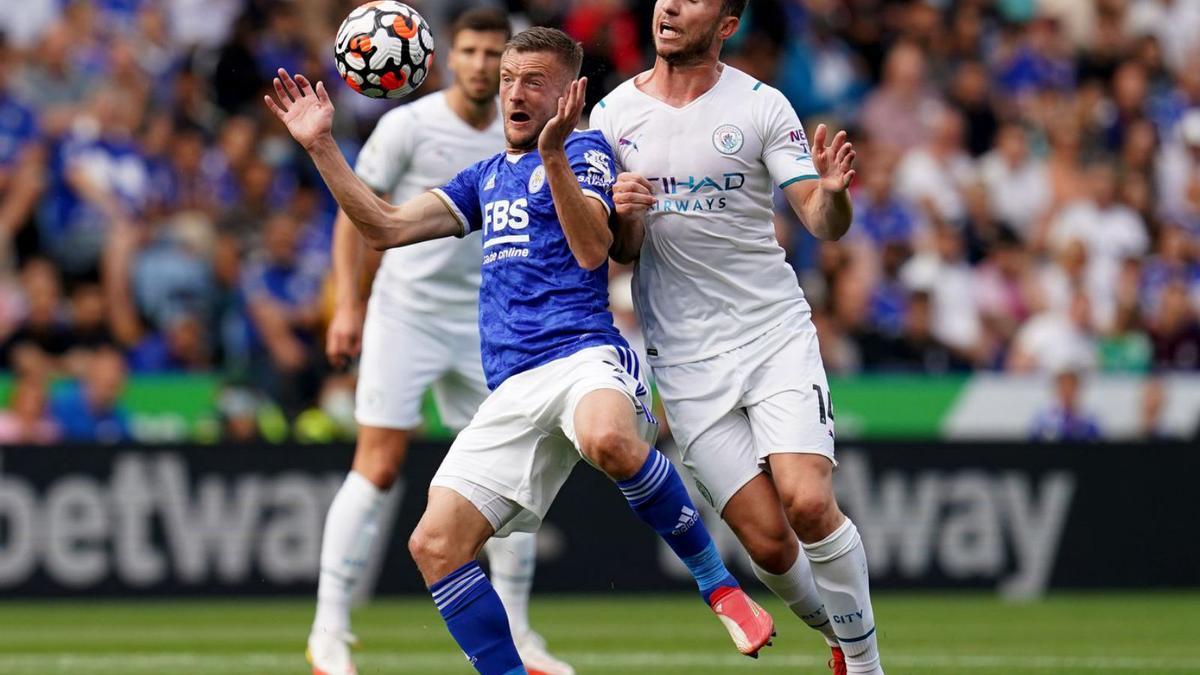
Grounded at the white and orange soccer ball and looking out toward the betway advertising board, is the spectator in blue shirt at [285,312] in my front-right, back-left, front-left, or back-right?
front-left

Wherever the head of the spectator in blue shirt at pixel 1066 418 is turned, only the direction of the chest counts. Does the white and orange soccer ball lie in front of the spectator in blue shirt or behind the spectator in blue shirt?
in front

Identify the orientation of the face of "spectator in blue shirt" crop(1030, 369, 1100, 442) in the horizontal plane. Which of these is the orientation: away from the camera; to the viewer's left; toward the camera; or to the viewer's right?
toward the camera

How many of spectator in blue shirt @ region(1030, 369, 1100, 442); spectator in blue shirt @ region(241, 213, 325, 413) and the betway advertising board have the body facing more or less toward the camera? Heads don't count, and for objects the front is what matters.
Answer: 3

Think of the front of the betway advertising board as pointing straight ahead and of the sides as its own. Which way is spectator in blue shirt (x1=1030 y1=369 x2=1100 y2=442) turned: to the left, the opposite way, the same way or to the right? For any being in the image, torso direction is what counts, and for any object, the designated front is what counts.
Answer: the same way

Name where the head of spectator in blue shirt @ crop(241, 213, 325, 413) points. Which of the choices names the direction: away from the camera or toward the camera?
toward the camera

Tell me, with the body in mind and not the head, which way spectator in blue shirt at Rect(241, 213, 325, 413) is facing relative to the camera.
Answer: toward the camera

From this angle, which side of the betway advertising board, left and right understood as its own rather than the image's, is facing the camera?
front

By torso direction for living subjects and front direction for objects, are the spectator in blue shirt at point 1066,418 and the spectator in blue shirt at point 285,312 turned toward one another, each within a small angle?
no

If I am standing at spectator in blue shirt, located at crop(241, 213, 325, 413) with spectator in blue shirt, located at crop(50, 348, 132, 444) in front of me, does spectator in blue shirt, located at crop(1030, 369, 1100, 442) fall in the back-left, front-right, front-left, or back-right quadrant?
back-left

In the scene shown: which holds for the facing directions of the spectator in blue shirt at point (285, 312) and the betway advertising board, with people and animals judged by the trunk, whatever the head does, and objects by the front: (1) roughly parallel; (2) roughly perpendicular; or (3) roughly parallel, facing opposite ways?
roughly parallel

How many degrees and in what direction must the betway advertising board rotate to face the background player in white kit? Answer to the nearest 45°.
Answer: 0° — it already faces them

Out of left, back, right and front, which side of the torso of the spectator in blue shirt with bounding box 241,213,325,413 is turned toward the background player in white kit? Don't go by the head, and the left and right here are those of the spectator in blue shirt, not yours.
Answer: front
